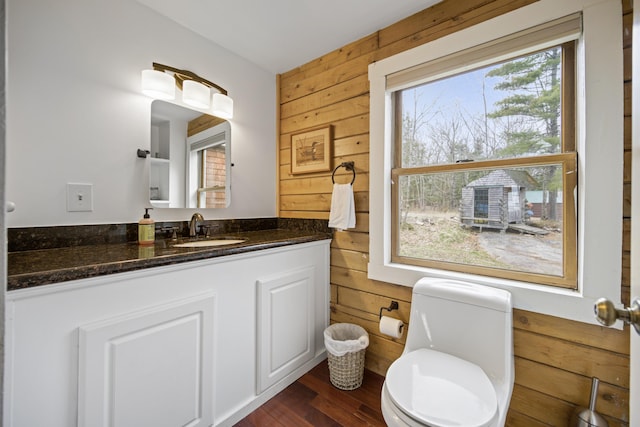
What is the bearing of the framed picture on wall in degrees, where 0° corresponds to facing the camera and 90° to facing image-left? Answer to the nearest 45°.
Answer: approximately 45°

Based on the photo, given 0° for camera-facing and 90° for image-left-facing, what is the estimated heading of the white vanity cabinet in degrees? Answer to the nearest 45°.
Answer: approximately 315°

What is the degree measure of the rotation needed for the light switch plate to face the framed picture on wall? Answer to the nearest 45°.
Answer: approximately 90° to its left

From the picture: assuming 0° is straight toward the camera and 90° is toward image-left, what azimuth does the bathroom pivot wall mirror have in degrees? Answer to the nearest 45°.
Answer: approximately 315°

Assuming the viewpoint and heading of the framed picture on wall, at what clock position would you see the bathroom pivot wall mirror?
The bathroom pivot wall mirror is roughly at 1 o'clock from the framed picture on wall.

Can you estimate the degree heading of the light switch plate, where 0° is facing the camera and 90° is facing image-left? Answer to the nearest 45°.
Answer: approximately 0°

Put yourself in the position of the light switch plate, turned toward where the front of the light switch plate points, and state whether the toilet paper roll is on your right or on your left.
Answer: on your left

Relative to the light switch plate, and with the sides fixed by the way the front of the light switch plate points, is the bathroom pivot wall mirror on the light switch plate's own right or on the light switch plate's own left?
on the light switch plate's own left

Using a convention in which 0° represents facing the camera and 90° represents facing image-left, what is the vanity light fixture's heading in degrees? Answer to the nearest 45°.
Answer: approximately 315°

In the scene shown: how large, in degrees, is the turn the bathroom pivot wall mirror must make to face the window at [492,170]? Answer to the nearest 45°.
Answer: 0° — it already faces it

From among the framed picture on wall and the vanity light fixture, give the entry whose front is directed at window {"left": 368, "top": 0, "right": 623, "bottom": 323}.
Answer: the vanity light fixture
